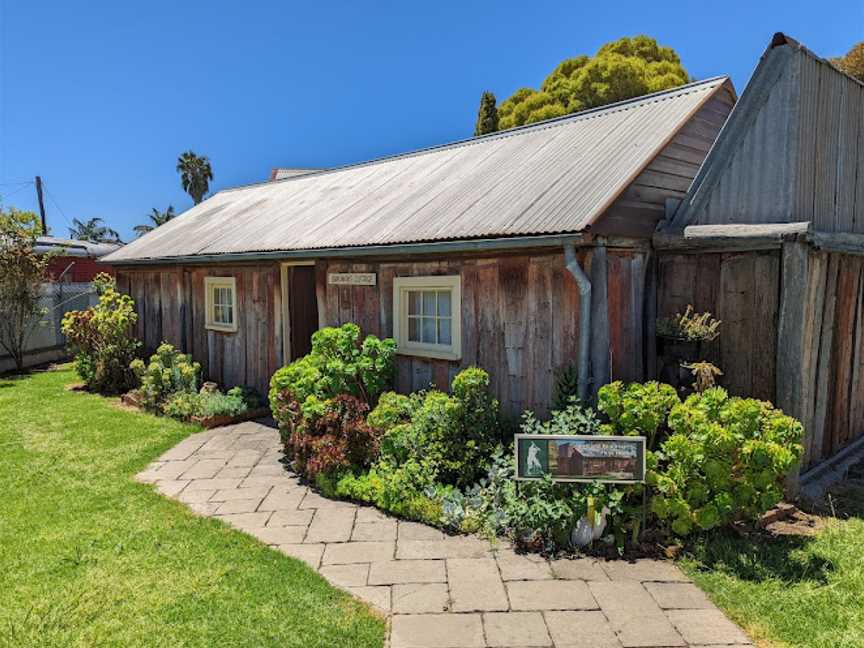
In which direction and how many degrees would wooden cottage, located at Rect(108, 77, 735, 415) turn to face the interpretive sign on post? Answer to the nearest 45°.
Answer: approximately 45° to its left

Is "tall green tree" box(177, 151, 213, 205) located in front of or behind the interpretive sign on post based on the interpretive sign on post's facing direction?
behind

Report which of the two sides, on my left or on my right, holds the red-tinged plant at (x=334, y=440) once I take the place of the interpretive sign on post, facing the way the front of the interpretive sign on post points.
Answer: on my right

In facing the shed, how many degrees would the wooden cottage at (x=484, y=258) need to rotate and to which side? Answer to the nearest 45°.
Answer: approximately 90° to its left

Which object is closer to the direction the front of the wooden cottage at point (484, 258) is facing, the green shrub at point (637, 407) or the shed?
the green shrub

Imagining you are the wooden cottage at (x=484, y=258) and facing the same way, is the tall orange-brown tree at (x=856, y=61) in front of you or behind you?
behind

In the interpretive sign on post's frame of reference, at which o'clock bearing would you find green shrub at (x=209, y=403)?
The green shrub is roughly at 4 o'clock from the interpretive sign on post.

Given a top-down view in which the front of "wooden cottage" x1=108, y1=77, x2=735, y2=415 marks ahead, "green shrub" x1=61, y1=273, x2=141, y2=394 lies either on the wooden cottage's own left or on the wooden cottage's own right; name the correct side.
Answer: on the wooden cottage's own right

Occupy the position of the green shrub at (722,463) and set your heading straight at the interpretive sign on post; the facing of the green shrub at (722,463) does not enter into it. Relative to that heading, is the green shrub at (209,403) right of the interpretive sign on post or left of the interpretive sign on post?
right
